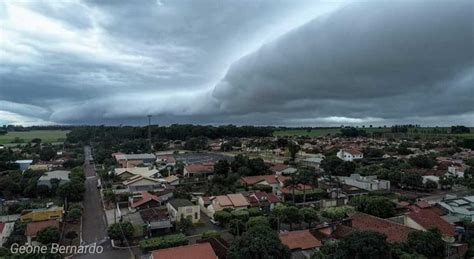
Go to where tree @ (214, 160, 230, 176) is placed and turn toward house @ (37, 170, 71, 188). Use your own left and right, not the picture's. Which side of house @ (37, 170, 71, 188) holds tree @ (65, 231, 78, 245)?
left

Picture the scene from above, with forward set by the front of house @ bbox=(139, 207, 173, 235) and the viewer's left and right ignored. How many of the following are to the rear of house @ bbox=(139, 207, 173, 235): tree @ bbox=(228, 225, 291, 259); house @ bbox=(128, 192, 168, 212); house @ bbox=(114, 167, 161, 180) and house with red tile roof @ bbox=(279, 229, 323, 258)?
2
